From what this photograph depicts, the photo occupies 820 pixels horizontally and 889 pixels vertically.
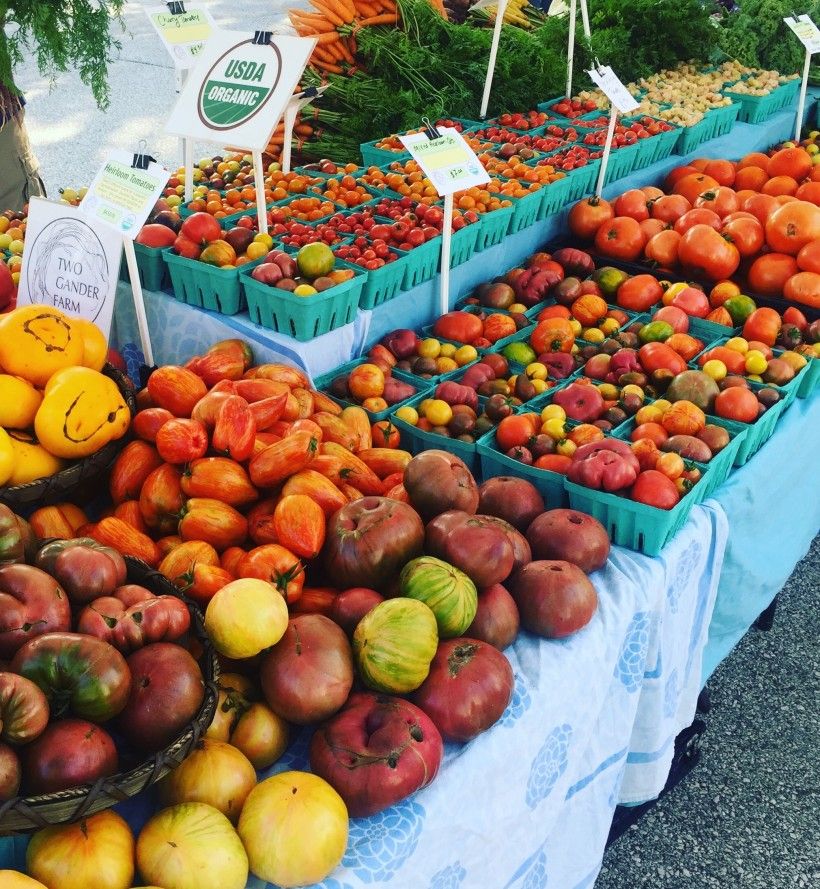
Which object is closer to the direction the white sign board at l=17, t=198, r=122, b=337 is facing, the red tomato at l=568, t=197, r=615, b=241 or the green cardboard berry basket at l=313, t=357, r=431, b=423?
the green cardboard berry basket

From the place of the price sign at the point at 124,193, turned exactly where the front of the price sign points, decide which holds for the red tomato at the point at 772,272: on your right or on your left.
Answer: on your left

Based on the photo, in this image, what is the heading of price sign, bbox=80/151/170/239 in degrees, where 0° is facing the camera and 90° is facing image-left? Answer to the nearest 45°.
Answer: approximately 0°

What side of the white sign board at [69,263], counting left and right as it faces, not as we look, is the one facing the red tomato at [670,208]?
left

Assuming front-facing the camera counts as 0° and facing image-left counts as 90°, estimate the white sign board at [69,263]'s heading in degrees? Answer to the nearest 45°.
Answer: approximately 0°

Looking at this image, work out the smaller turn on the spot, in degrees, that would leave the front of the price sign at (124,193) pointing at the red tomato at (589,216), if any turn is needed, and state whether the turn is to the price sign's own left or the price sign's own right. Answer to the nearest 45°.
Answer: approximately 135° to the price sign's own left
